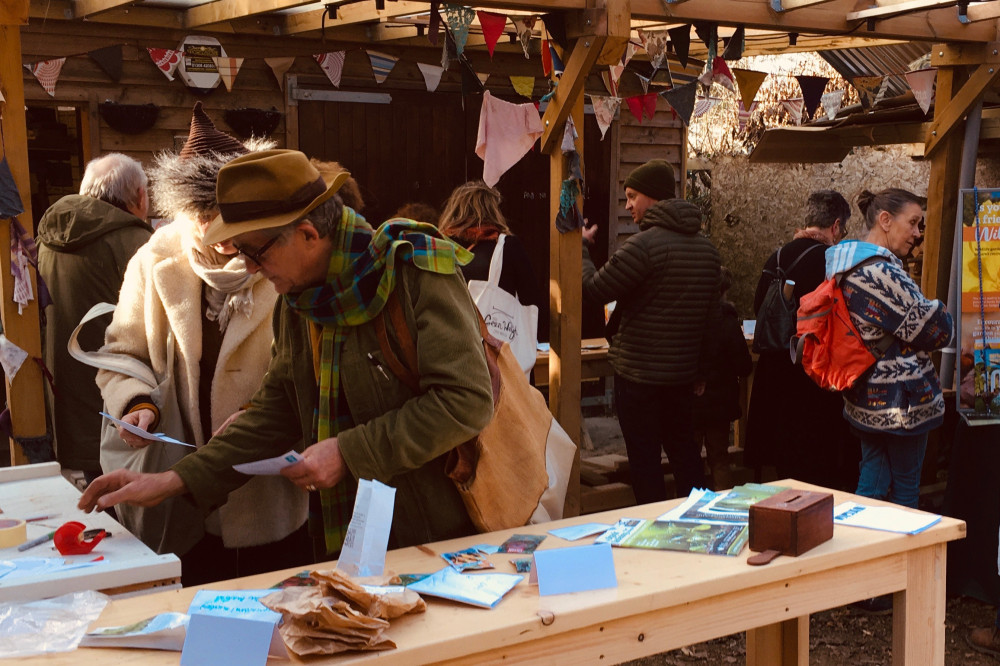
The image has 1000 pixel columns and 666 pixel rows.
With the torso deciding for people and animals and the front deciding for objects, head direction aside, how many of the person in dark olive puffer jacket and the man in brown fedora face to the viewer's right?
0

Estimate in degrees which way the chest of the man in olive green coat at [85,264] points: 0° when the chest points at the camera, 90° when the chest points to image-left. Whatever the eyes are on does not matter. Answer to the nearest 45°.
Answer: approximately 225°

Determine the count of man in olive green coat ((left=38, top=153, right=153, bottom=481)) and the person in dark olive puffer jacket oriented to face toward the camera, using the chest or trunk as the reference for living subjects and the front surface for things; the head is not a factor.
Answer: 0

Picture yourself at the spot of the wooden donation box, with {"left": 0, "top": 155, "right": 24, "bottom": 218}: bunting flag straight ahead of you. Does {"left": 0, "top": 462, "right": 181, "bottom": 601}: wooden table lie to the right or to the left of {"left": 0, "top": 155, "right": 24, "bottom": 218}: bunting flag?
left

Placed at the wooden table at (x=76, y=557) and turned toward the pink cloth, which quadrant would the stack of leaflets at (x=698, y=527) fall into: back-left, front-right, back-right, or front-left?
front-right

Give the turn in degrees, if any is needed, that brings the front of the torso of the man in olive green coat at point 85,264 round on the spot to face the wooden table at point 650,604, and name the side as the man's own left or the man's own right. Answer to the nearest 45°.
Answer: approximately 135° to the man's own right

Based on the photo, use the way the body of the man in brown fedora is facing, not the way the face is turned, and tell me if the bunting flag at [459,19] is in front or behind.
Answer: behind

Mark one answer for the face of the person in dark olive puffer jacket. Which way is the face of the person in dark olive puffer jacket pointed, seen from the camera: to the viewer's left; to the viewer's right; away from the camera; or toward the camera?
to the viewer's left

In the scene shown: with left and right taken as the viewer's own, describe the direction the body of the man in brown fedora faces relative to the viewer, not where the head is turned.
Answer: facing the viewer and to the left of the viewer

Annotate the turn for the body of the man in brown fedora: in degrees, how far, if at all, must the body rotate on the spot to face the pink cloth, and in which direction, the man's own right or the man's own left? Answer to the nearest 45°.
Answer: approximately 135° to the man's own right

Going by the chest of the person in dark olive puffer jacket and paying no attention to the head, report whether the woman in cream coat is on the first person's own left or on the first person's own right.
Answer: on the first person's own left

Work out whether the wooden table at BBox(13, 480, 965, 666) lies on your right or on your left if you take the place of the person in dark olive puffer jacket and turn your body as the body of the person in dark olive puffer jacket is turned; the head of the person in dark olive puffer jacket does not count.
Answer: on your left

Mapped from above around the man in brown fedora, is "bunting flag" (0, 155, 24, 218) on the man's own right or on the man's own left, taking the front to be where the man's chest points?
on the man's own right

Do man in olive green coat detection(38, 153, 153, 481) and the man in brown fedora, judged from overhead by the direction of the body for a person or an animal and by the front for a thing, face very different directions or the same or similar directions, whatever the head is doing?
very different directions
